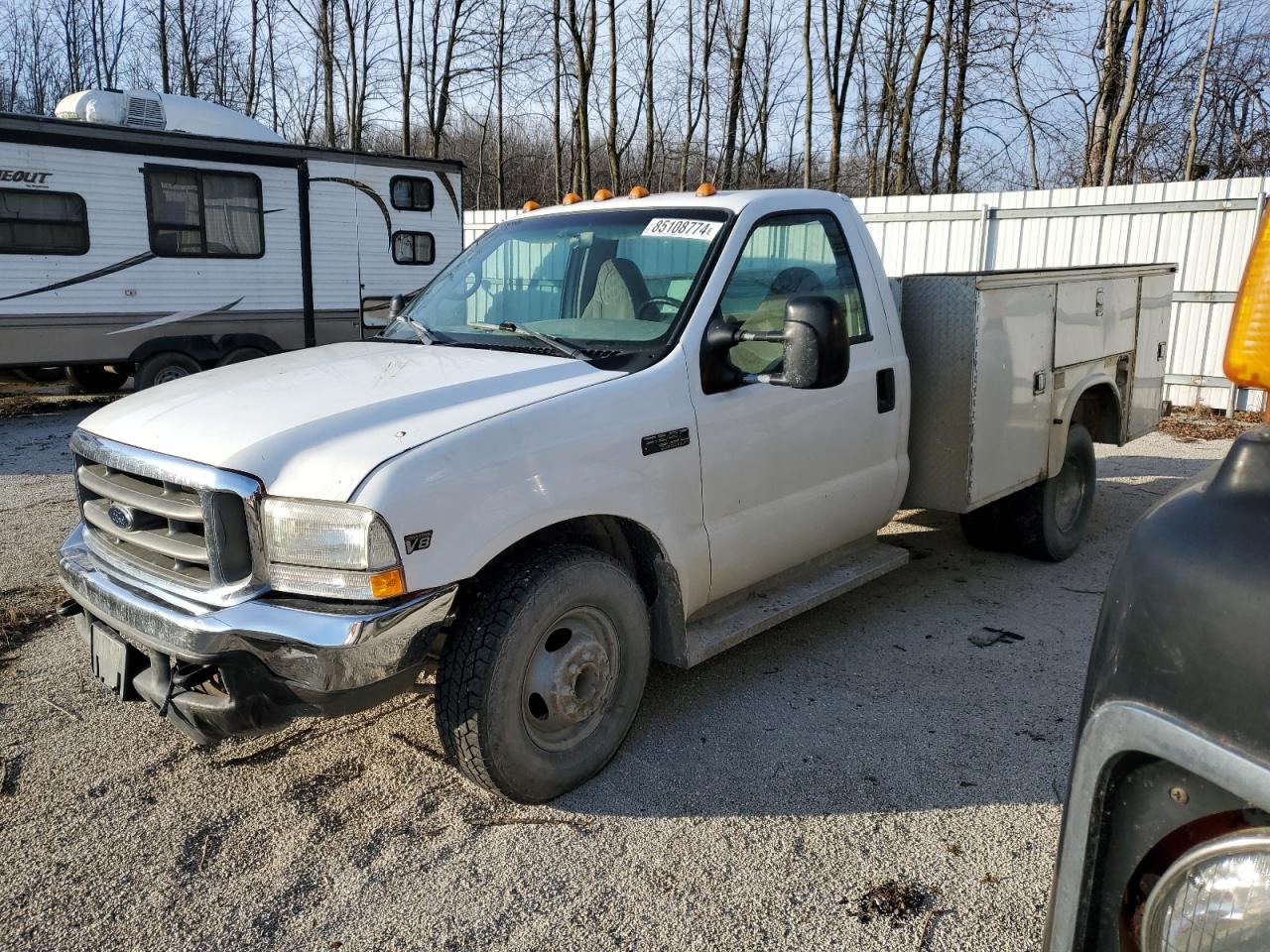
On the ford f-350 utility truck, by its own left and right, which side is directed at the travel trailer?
right

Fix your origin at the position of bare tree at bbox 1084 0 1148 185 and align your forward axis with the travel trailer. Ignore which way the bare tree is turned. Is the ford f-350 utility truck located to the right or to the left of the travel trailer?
left

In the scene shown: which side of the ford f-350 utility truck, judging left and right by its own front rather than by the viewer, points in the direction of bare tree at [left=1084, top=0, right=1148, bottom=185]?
back

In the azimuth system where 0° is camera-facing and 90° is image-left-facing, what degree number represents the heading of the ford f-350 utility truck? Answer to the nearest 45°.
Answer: approximately 45°

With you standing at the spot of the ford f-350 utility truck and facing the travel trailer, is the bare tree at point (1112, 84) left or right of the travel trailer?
right
